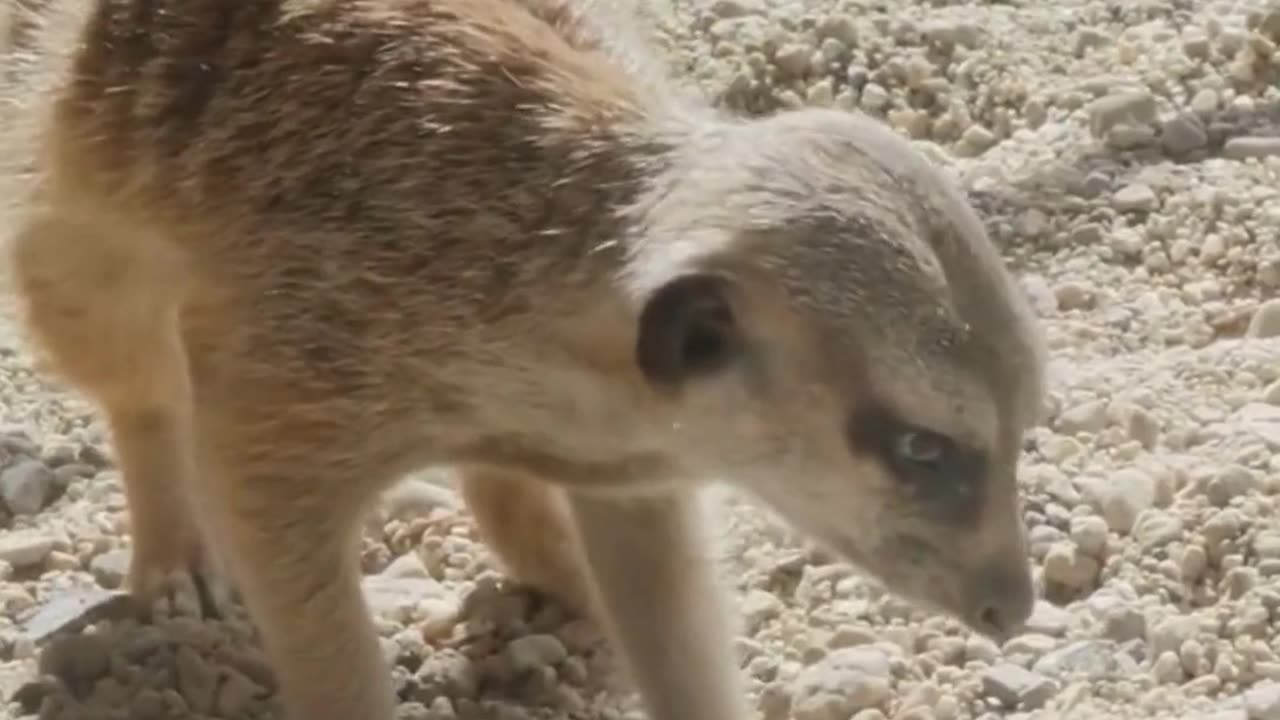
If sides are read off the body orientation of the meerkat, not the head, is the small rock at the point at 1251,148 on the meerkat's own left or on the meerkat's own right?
on the meerkat's own left

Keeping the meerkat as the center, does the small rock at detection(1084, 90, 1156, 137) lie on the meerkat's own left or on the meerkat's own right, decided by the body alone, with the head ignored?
on the meerkat's own left

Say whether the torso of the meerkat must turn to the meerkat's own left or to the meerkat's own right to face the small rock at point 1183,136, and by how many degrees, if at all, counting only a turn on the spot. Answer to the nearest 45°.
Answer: approximately 90° to the meerkat's own left

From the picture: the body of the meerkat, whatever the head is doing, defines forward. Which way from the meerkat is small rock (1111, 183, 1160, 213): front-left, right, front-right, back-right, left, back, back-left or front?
left

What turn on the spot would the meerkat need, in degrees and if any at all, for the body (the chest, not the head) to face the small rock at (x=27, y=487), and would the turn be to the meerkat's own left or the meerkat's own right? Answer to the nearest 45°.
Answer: approximately 180°

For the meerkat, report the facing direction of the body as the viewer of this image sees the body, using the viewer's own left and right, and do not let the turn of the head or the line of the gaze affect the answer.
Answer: facing the viewer and to the right of the viewer

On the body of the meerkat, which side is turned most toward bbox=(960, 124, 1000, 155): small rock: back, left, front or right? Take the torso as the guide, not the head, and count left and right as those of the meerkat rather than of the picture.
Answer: left

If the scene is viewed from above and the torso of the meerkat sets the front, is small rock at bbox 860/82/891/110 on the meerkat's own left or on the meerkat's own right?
on the meerkat's own left
